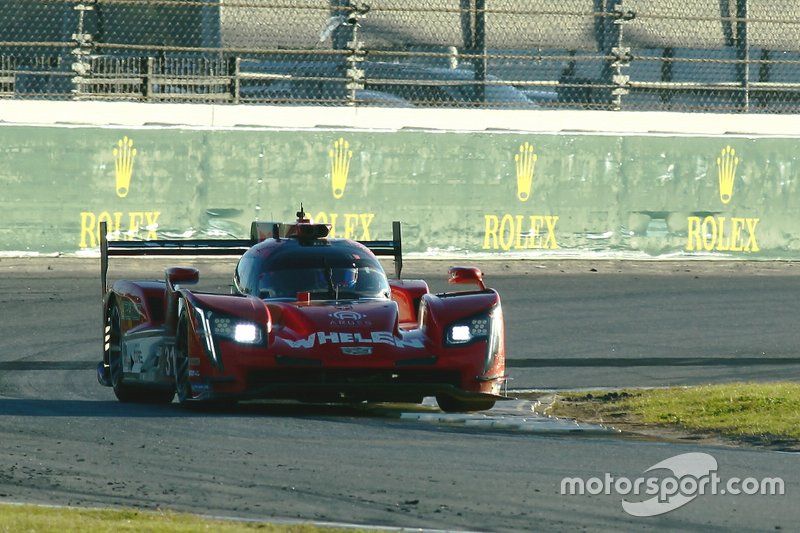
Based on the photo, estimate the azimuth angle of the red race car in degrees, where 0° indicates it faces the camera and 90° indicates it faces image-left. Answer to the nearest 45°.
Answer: approximately 0°

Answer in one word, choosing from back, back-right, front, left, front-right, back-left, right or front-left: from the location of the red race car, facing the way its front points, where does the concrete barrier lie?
back

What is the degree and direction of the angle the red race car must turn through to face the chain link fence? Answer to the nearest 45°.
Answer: approximately 180°
